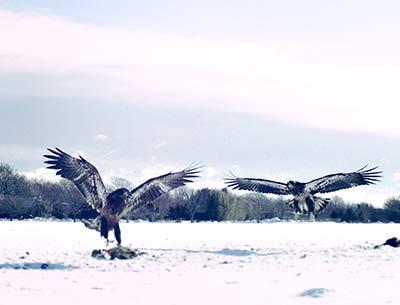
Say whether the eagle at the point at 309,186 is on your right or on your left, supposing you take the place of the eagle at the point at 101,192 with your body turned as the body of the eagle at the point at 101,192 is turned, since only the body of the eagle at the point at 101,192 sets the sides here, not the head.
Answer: on your left
